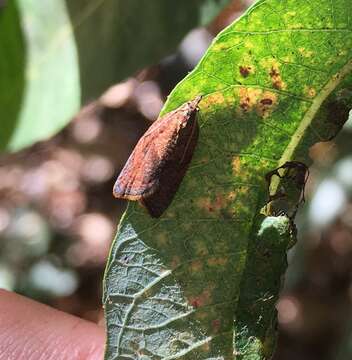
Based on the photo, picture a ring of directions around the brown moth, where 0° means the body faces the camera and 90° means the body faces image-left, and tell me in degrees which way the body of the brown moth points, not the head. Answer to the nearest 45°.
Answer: approximately 225°

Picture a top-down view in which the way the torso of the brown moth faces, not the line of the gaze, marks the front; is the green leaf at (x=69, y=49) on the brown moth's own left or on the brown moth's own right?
on the brown moth's own left

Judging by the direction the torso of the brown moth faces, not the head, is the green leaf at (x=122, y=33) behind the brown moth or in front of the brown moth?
in front
